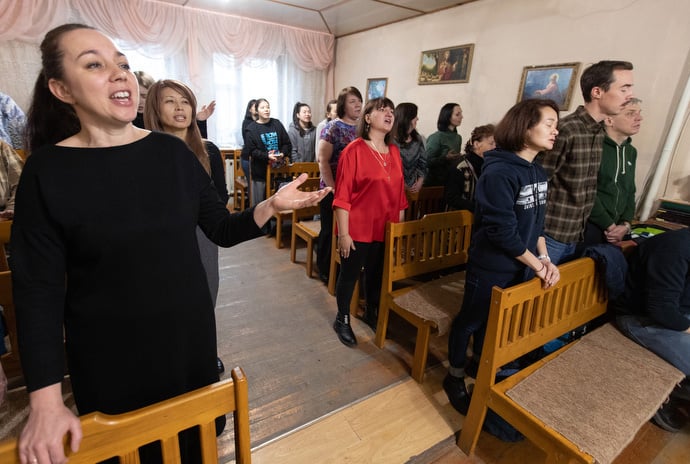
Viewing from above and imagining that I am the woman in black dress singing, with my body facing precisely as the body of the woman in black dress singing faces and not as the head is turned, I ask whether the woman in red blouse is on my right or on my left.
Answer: on my left

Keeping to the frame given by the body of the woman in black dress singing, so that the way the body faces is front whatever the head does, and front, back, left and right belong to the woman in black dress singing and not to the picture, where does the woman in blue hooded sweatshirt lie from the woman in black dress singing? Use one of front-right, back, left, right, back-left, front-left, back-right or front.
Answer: front-left

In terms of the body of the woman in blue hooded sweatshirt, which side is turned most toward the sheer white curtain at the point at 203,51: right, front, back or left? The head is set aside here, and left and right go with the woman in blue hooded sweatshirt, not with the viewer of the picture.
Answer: back

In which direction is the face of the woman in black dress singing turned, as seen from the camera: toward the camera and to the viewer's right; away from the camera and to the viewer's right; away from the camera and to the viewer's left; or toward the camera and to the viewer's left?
toward the camera and to the viewer's right

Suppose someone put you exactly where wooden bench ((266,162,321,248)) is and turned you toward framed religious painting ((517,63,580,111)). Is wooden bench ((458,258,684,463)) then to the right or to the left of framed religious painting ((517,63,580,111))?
right

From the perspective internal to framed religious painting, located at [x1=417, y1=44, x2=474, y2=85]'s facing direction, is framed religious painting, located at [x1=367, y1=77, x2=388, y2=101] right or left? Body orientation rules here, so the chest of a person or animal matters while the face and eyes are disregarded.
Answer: on its right

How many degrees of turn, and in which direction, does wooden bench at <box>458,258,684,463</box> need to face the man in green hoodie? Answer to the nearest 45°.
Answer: approximately 135° to its left

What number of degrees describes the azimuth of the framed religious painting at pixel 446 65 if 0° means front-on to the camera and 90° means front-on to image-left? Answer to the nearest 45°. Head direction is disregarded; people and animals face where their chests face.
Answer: approximately 45°

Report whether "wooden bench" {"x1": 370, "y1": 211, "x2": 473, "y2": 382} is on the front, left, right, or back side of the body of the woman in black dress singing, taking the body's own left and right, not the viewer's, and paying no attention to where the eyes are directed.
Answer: left
